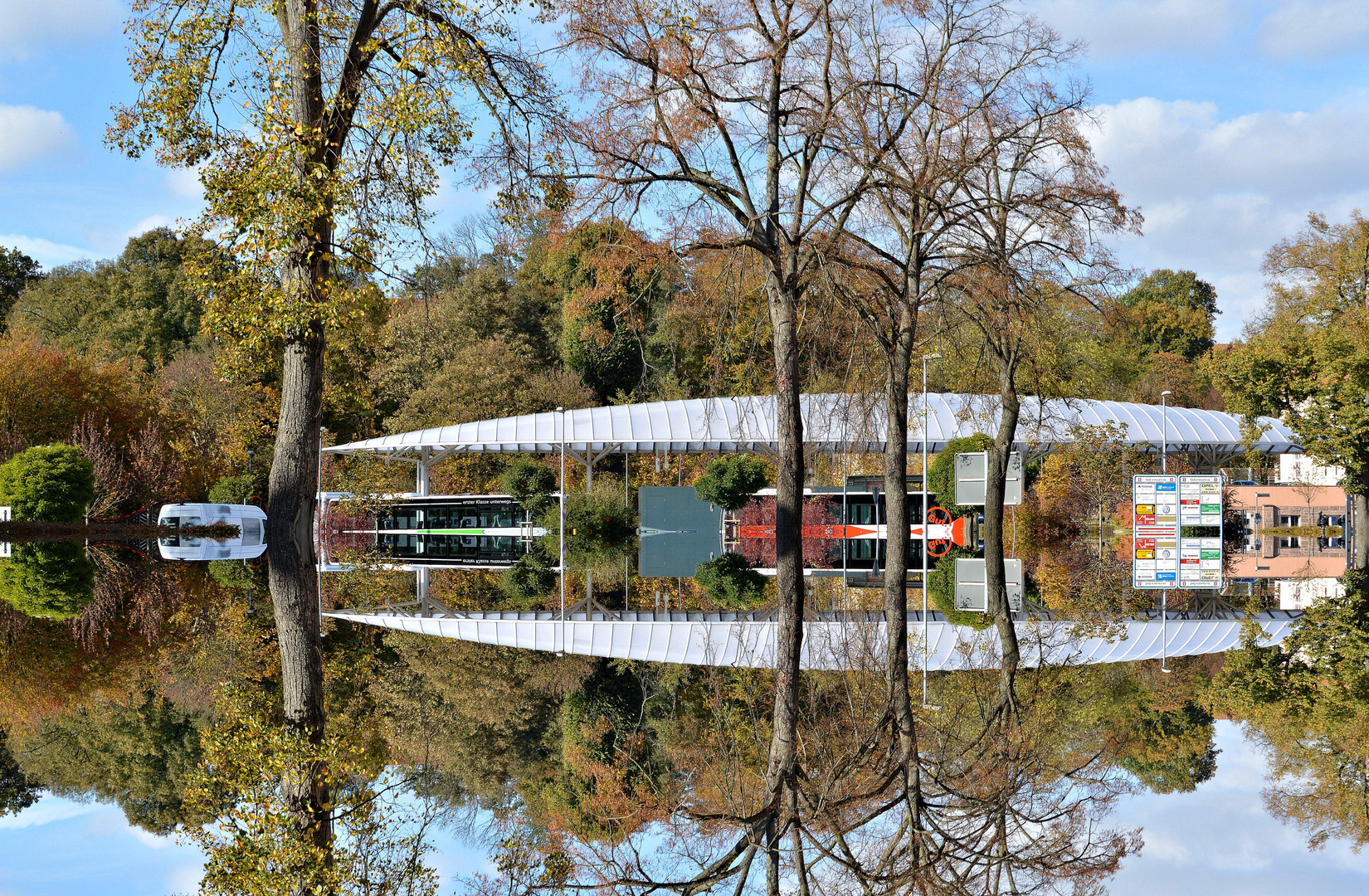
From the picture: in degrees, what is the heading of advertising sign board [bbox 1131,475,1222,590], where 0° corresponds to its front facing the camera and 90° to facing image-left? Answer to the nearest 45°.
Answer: approximately 0°

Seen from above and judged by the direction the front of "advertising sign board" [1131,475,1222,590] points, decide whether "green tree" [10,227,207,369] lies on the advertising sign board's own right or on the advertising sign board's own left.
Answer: on the advertising sign board's own right

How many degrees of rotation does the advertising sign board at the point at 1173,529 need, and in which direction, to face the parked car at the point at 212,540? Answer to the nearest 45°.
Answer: approximately 90° to its right
